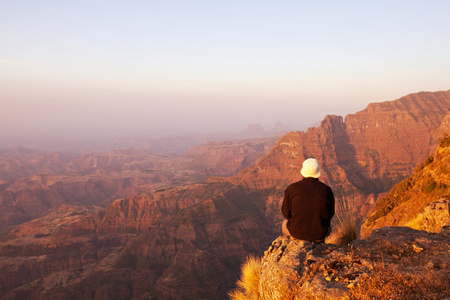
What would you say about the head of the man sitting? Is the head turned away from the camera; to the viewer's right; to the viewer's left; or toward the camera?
away from the camera

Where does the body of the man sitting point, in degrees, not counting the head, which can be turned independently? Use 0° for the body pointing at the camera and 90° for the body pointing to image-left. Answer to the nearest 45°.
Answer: approximately 180°
